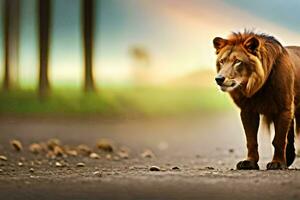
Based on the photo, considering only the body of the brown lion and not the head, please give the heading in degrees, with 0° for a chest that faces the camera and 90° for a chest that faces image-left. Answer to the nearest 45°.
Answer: approximately 45°

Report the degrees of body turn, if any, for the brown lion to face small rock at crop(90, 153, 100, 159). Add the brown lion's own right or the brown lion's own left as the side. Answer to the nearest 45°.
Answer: approximately 90° to the brown lion's own right

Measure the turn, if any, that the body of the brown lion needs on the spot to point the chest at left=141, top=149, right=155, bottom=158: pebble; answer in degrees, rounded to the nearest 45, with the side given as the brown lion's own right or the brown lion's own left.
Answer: approximately 90° to the brown lion's own right

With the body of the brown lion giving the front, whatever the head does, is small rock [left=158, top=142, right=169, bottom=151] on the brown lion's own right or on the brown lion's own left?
on the brown lion's own right
